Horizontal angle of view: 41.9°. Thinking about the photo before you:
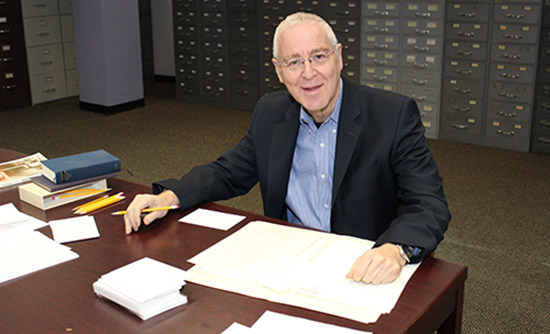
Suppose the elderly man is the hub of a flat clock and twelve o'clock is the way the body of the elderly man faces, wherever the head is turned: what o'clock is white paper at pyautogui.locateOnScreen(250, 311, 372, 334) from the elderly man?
The white paper is roughly at 11 o'clock from the elderly man.

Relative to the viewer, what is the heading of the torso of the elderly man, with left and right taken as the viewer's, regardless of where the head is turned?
facing the viewer and to the left of the viewer

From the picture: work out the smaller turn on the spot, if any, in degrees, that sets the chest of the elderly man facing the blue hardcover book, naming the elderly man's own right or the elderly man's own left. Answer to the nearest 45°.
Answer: approximately 45° to the elderly man's own right

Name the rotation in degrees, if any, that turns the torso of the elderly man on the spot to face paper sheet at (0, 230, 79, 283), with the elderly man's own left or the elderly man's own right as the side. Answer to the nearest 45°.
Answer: approximately 45° to the elderly man's own right

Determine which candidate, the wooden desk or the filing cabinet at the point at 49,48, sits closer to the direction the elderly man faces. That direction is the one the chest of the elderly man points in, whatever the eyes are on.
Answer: the wooden desk

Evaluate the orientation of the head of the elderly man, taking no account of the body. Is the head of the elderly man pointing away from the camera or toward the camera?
toward the camera

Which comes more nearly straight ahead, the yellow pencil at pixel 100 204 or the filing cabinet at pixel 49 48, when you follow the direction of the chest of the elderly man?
the yellow pencil

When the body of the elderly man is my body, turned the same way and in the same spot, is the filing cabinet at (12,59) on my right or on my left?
on my right
